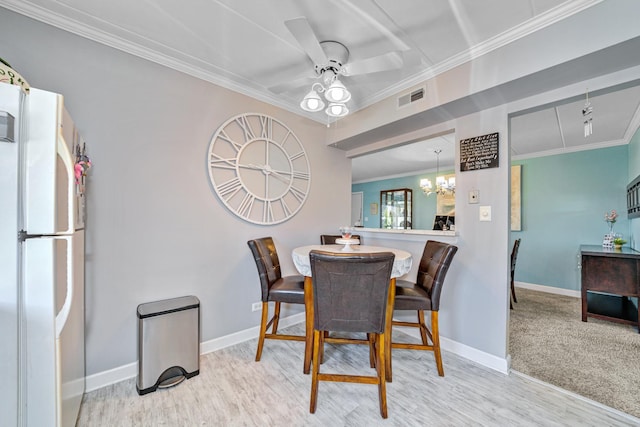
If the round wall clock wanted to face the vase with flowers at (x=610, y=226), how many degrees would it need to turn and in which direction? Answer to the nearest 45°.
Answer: approximately 45° to its left

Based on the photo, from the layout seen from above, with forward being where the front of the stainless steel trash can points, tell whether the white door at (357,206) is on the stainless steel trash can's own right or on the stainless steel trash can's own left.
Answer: on the stainless steel trash can's own left

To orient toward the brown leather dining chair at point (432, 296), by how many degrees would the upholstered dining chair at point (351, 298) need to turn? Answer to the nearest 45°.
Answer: approximately 45° to its right

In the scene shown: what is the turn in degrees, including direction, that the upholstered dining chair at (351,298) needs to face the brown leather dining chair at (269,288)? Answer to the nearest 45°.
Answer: approximately 45° to its left

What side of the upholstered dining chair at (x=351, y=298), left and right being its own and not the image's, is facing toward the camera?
back

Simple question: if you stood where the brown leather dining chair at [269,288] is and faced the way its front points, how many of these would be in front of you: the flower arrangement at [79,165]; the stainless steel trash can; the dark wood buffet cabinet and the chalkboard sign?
2

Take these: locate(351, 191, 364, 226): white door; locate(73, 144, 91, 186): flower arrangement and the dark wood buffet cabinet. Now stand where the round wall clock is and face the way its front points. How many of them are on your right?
1

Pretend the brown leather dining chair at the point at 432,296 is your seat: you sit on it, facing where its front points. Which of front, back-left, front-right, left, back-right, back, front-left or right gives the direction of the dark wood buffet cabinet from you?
back-right

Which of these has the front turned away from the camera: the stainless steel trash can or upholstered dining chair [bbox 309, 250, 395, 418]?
the upholstered dining chair

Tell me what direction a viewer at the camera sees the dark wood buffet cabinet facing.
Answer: facing the viewer and to the left of the viewer

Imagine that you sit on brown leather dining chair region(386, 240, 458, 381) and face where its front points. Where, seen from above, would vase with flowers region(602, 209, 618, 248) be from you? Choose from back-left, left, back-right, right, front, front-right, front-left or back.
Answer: back-right
